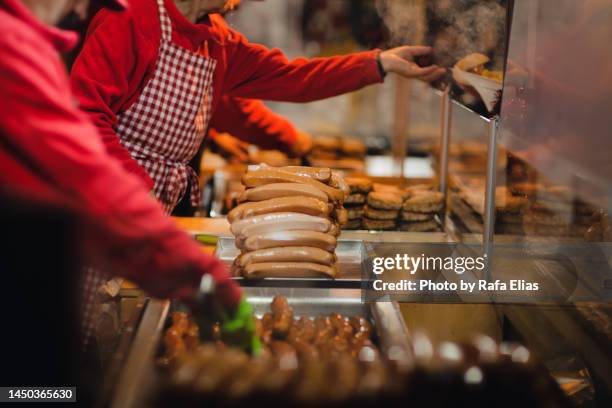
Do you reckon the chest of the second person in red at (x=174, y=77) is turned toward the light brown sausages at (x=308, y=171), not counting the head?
yes

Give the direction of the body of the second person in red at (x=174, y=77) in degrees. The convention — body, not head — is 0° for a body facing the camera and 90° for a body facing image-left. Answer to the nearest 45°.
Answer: approximately 315°

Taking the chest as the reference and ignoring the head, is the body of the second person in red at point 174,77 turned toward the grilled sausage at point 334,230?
yes

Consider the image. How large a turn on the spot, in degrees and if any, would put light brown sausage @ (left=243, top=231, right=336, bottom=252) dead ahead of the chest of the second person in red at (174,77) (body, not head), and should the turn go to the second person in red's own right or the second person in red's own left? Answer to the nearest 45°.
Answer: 0° — they already face it

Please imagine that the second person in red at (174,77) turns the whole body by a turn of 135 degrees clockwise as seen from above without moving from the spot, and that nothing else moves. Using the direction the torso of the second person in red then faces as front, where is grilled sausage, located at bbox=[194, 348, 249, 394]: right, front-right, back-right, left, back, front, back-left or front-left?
left

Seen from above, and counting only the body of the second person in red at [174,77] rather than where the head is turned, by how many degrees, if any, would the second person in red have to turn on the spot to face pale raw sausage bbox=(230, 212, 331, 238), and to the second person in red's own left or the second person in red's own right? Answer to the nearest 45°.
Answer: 0° — they already face it

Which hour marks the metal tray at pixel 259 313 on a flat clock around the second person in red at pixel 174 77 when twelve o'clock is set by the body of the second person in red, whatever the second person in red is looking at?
The metal tray is roughly at 1 o'clock from the second person in red.

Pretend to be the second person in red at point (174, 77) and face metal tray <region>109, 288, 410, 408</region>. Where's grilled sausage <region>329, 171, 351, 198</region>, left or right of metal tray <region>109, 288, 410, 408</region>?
left

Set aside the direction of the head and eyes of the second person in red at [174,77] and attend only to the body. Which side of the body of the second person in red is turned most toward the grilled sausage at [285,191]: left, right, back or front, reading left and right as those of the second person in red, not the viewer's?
front

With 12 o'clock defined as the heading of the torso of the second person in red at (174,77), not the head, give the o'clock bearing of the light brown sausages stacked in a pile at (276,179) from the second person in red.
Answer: The light brown sausages stacked in a pile is roughly at 12 o'clock from the second person in red.

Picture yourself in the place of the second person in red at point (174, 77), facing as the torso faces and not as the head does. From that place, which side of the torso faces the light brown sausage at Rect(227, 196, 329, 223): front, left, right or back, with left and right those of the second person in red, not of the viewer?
front
